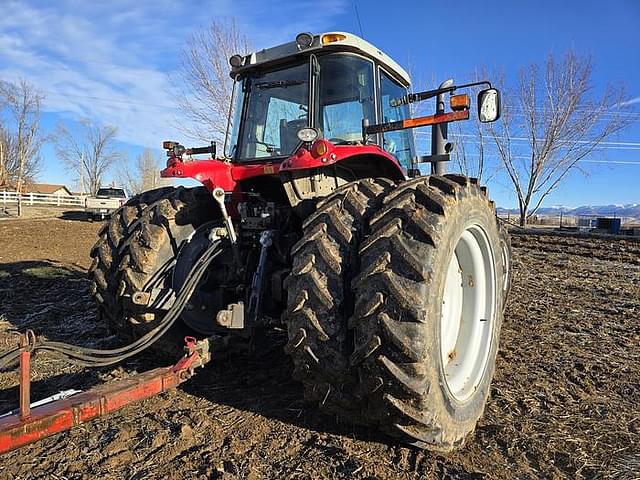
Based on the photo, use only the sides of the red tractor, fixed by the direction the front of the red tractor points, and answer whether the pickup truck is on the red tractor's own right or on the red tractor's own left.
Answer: on the red tractor's own left

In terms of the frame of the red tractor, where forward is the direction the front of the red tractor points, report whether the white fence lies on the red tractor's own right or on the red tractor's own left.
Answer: on the red tractor's own left

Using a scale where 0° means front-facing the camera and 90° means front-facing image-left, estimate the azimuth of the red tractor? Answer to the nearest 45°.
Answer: approximately 225°
